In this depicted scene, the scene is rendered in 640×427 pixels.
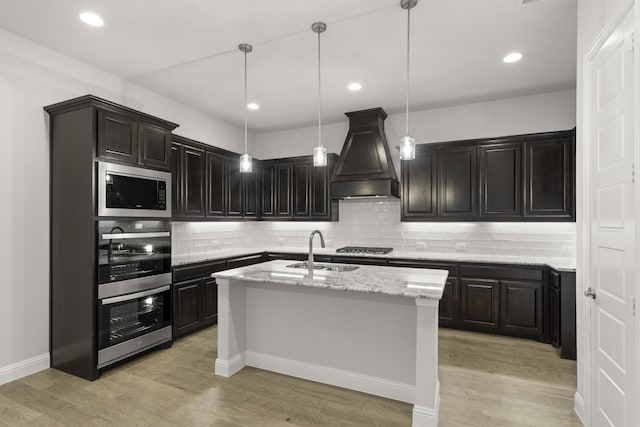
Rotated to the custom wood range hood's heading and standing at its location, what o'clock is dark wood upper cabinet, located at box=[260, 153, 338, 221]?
The dark wood upper cabinet is roughly at 4 o'clock from the custom wood range hood.

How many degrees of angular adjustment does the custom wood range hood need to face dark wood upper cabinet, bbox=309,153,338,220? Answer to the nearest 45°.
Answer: approximately 135° to its right

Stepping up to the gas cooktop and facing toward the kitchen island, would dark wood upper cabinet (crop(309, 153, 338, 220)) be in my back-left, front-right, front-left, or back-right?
back-right

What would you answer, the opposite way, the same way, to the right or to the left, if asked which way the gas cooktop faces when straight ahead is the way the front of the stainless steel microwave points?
to the right

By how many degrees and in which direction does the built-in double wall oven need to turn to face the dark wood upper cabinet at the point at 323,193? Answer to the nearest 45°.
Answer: approximately 45° to its left

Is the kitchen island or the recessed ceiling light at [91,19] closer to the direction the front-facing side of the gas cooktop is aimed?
the kitchen island

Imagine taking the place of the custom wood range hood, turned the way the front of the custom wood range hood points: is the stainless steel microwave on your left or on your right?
on your right

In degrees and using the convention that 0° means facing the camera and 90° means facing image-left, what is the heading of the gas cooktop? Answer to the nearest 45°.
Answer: approximately 0°

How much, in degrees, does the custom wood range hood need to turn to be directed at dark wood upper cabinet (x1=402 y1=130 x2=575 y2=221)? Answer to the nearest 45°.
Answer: approximately 90° to its left

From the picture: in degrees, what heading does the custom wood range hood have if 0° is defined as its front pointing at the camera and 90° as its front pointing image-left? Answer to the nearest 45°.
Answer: approximately 0°

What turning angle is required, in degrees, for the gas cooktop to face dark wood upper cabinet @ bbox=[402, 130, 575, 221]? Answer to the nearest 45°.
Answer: approximately 90° to its left

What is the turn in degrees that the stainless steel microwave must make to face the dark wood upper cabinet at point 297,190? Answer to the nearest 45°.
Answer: approximately 90° to its left

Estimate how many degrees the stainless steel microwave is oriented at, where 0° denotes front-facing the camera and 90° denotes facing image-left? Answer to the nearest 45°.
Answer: approximately 315°

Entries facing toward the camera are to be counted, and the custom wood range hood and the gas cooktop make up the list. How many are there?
2
